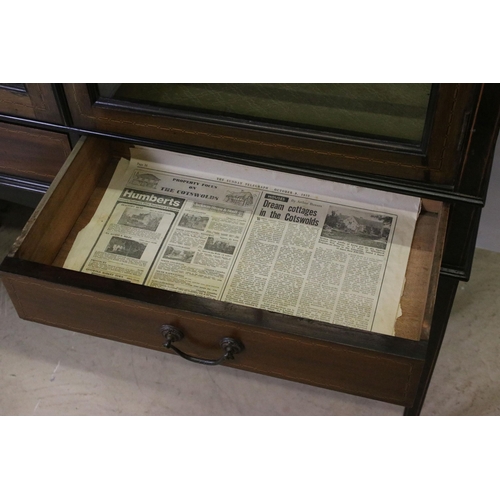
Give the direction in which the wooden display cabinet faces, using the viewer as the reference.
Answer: facing the viewer and to the left of the viewer
